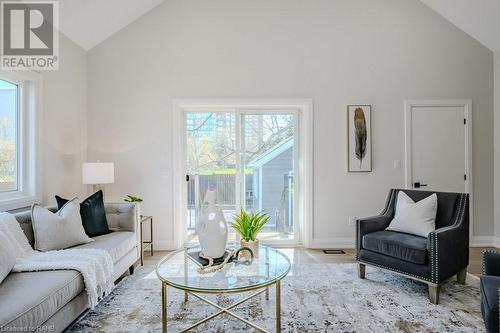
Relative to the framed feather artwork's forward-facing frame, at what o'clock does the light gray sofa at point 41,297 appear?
The light gray sofa is roughly at 1 o'clock from the framed feather artwork.

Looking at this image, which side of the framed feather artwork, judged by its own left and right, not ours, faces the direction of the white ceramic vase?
front

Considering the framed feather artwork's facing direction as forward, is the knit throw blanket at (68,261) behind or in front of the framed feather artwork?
in front

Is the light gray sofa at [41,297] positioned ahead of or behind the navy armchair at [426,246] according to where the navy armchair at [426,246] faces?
ahead

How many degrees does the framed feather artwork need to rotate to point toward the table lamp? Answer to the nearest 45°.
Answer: approximately 45° to its right

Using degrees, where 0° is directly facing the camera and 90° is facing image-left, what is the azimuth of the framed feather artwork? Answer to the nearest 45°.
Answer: approximately 0°

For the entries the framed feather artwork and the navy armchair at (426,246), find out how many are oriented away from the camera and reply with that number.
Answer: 0

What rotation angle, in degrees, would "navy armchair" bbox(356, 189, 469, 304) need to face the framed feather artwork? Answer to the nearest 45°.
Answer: approximately 90° to its right

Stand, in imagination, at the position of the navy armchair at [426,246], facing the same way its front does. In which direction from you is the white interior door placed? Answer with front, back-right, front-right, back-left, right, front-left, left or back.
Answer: back-right
